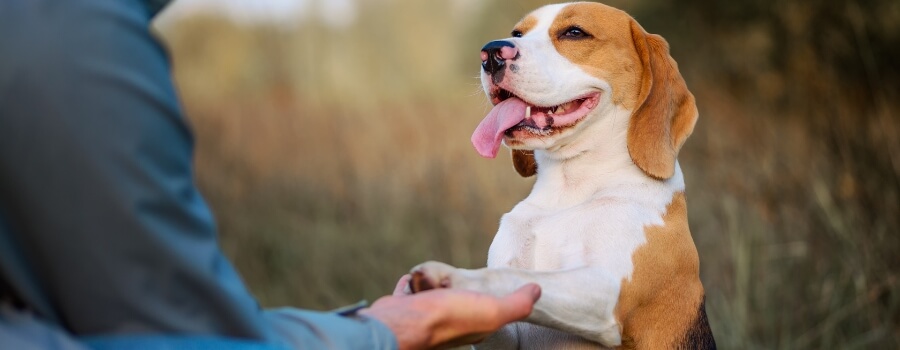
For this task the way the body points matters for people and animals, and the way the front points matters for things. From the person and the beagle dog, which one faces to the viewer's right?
the person

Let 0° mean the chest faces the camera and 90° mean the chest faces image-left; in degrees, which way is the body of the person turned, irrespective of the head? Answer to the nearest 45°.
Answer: approximately 270°

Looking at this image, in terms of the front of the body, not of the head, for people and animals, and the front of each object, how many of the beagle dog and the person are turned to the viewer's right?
1

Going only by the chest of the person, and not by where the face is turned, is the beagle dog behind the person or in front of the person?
in front

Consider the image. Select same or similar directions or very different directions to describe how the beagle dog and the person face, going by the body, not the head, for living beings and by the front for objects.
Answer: very different directions

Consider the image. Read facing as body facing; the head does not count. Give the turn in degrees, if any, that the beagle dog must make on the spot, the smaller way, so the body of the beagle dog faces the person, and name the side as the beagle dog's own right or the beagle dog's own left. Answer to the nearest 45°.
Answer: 0° — it already faces them

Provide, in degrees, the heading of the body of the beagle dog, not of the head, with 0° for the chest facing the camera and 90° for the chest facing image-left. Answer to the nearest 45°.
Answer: approximately 45°
